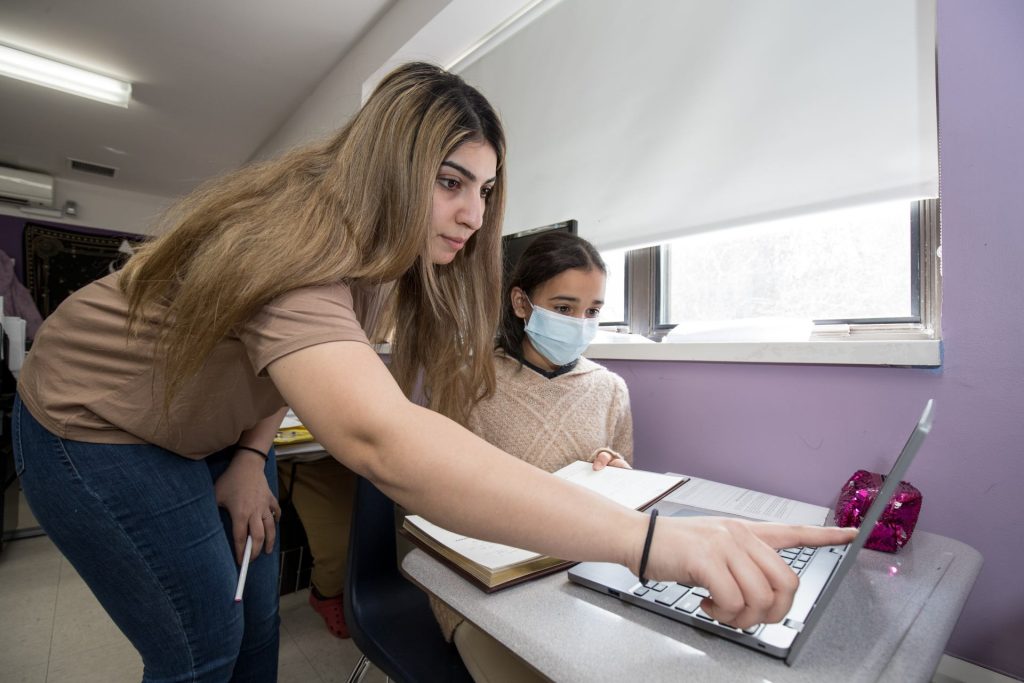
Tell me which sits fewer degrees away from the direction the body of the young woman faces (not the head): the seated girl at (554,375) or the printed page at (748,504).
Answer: the printed page

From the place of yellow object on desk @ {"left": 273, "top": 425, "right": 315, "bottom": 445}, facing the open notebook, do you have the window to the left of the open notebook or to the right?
left

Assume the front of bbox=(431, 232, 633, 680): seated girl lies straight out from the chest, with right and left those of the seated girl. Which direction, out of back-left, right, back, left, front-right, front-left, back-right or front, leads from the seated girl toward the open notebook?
front-right

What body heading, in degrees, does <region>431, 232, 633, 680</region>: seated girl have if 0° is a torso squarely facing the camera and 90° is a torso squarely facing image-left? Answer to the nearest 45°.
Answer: approximately 315°

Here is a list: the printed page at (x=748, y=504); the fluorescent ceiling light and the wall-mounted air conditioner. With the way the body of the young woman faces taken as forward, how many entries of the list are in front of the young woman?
1

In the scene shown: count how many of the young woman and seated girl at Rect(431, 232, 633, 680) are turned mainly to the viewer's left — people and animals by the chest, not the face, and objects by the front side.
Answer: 0

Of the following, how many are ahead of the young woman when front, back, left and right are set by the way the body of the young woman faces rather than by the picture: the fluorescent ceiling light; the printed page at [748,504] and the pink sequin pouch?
2

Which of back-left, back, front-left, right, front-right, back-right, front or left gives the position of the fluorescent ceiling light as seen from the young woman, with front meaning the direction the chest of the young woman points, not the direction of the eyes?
back-left

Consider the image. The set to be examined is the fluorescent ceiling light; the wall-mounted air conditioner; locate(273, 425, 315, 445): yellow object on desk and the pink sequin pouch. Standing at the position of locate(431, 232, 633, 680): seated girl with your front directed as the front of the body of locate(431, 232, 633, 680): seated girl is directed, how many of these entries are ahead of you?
1

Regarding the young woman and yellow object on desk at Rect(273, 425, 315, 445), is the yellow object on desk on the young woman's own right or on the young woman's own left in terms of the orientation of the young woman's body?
on the young woman's own left

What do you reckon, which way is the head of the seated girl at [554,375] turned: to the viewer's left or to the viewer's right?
to the viewer's right

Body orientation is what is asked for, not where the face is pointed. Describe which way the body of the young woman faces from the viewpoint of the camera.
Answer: to the viewer's right

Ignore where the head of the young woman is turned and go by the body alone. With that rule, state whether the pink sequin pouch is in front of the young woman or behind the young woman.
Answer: in front

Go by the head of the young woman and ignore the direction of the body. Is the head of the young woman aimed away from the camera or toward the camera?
toward the camera
